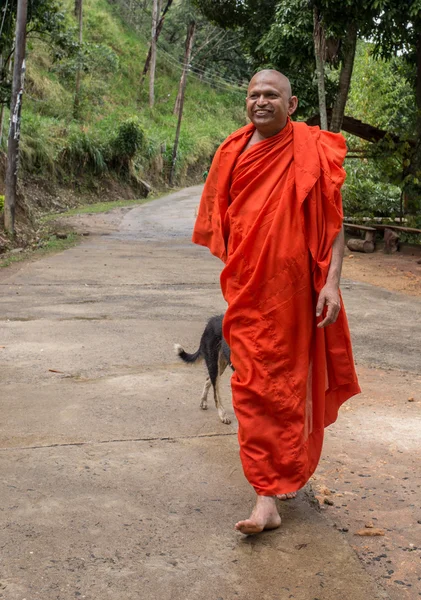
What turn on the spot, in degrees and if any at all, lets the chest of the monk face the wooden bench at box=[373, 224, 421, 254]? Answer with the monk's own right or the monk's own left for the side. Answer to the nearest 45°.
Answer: approximately 135° to the monk's own right

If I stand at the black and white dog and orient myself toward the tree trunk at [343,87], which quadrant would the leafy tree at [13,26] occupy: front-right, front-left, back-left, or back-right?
front-left

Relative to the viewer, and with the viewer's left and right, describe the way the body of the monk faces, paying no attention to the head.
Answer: facing the viewer and to the left of the viewer

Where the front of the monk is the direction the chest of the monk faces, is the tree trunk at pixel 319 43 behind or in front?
behind

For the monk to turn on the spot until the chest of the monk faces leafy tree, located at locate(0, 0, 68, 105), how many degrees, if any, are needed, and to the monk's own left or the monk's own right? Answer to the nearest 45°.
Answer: approximately 90° to the monk's own right

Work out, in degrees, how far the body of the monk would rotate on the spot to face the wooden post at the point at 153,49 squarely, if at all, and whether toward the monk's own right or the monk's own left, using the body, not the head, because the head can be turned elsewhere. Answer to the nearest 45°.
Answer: approximately 135° to the monk's own right

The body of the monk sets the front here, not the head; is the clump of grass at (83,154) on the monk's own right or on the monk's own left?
on the monk's own right

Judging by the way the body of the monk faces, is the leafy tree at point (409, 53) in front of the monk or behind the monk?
behind
